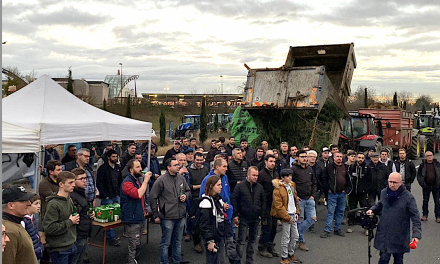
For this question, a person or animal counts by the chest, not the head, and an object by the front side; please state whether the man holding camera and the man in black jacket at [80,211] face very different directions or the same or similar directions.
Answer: very different directions

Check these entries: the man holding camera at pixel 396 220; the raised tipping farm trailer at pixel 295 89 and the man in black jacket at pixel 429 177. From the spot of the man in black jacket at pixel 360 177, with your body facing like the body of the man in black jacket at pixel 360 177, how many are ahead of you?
1

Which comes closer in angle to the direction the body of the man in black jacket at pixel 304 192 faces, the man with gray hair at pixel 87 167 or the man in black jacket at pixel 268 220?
the man in black jacket

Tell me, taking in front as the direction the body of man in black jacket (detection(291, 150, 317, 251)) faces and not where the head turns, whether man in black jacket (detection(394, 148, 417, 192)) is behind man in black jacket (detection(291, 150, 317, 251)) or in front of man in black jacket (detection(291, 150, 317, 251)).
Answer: behind

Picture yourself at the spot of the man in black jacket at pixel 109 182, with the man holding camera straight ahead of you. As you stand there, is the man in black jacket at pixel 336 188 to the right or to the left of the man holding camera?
left

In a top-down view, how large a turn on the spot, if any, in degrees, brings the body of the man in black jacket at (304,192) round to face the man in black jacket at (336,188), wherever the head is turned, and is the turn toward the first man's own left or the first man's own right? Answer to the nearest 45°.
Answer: approximately 135° to the first man's own left

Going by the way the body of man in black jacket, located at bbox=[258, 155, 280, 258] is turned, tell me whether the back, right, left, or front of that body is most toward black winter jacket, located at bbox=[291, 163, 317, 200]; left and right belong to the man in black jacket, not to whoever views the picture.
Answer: left

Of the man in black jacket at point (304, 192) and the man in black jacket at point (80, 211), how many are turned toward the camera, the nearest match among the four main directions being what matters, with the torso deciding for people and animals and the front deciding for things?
1

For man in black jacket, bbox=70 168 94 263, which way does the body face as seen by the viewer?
to the viewer's right

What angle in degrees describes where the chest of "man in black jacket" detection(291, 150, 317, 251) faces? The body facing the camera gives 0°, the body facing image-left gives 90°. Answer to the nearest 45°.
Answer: approximately 0°

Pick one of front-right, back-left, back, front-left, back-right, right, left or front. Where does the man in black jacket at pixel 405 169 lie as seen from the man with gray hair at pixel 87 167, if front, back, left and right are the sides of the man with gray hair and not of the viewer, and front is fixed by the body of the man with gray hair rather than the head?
front-left
